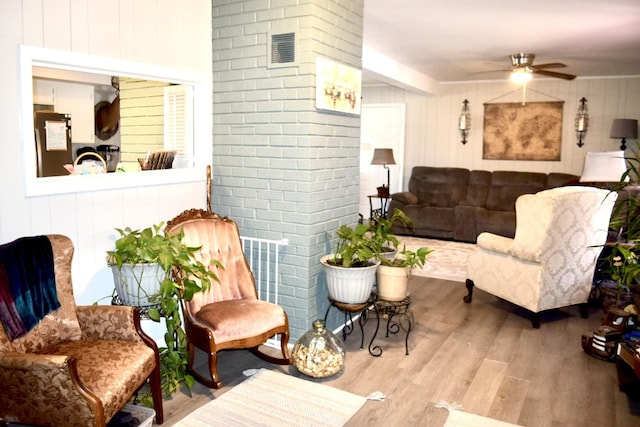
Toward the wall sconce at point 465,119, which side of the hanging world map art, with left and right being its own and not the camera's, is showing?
right

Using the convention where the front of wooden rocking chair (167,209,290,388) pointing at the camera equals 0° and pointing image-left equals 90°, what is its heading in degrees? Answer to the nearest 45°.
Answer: approximately 315°

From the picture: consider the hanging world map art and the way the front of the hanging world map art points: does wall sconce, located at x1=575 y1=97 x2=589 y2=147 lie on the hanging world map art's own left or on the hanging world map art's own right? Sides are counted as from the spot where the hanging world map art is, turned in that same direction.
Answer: on the hanging world map art's own left

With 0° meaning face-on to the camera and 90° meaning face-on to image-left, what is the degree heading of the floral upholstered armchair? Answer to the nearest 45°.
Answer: approximately 315°

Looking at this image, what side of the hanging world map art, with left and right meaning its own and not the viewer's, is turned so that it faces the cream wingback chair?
front

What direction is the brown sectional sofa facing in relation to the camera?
toward the camera

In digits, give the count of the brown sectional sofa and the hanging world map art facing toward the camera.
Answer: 2

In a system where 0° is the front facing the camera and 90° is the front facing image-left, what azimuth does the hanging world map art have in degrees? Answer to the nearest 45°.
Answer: approximately 0°

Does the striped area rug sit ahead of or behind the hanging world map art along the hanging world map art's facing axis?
ahead

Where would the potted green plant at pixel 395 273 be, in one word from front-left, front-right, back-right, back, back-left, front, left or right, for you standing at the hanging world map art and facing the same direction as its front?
front

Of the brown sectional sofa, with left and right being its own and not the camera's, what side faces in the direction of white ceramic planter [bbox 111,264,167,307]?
front

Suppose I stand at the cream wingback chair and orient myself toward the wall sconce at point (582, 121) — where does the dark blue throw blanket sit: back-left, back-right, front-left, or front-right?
back-left

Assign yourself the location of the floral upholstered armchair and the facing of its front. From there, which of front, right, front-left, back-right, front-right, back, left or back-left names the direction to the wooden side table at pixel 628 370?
front-left

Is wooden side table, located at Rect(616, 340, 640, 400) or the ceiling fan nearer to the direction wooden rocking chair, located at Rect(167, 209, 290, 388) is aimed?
the wooden side table
